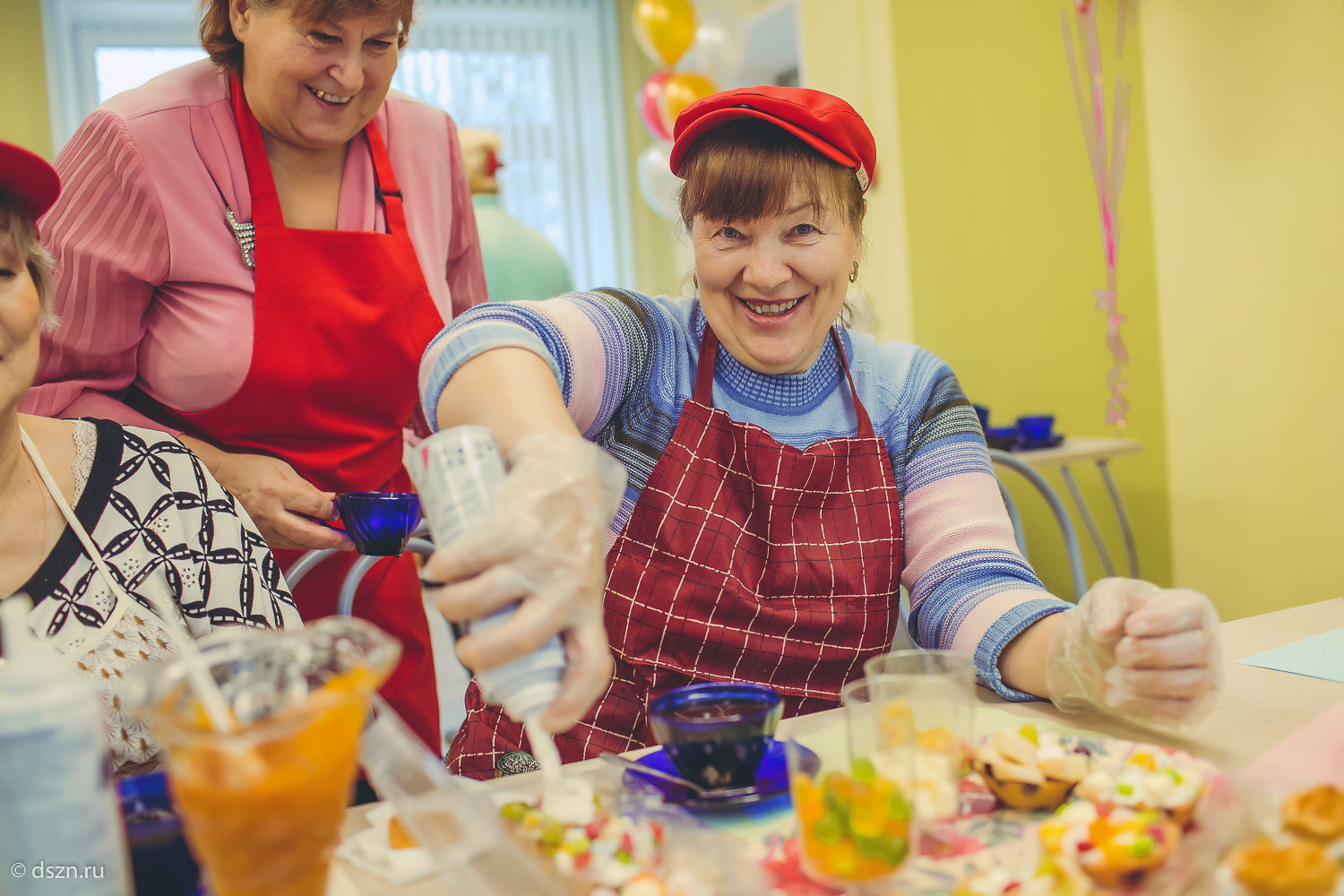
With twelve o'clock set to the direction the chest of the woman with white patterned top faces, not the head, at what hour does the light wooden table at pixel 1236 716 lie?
The light wooden table is roughly at 10 o'clock from the woman with white patterned top.

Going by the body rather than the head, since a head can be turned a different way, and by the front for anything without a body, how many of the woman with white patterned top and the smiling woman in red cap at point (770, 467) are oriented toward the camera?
2

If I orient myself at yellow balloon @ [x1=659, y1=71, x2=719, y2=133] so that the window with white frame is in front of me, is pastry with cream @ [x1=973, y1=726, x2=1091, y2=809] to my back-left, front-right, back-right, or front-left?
back-left

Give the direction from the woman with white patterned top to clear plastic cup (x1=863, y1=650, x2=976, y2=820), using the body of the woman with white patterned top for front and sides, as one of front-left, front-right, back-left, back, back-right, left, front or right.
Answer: front-left

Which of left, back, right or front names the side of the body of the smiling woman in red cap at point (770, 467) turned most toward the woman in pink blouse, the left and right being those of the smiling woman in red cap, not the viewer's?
right

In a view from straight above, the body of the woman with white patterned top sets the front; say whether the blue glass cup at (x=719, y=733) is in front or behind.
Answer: in front

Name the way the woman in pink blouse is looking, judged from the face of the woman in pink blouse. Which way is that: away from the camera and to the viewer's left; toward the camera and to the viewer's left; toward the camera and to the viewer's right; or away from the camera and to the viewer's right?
toward the camera and to the viewer's right

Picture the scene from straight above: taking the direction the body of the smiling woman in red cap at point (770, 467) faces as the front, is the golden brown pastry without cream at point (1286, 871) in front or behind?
in front

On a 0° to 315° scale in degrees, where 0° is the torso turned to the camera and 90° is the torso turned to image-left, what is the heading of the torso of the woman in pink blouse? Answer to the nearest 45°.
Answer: approximately 315°
